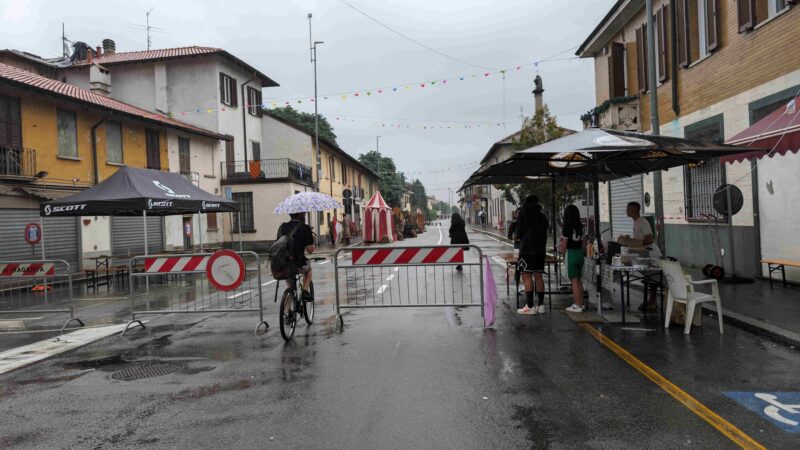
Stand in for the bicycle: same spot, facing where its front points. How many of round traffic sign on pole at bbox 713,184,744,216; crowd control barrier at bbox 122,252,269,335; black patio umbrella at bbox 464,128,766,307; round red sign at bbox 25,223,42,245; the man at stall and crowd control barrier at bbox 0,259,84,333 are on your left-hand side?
3

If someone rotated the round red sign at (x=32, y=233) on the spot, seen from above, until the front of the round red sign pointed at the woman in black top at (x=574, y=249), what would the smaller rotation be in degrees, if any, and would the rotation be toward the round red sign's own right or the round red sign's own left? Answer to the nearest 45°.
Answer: approximately 45° to the round red sign's own left

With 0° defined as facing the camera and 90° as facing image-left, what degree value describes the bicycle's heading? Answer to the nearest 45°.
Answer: approximately 225°

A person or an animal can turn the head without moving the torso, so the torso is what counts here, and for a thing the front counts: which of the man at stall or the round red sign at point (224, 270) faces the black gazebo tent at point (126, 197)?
the man at stall

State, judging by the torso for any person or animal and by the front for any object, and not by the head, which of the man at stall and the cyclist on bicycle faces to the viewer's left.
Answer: the man at stall

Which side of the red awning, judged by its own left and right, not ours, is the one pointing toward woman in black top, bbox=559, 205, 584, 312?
front

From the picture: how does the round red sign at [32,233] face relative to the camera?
toward the camera

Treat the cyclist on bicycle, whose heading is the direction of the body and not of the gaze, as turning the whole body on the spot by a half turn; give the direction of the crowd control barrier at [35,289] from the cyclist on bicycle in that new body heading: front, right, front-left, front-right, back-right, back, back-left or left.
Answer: right

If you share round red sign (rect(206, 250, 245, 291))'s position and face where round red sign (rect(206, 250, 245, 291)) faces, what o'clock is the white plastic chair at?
The white plastic chair is roughly at 10 o'clock from the round red sign.

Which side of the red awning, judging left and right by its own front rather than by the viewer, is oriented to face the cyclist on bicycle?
front

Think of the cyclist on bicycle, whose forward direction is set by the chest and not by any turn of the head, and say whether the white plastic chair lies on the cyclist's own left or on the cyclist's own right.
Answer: on the cyclist's own right

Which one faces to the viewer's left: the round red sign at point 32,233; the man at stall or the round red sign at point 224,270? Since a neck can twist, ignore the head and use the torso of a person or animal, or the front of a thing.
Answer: the man at stall

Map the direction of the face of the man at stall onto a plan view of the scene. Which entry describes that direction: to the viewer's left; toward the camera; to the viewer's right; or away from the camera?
to the viewer's left

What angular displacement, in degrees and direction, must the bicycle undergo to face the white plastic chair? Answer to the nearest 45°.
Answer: approximately 45° to its right

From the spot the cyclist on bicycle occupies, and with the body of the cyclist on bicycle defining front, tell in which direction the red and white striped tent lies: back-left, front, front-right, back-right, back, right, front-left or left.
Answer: front-left

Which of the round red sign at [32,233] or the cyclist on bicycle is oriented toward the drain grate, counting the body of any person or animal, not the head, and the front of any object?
the round red sign

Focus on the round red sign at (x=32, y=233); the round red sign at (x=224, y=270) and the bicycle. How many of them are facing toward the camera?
2

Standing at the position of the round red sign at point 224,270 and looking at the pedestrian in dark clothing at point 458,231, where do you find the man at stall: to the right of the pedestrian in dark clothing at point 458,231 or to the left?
right

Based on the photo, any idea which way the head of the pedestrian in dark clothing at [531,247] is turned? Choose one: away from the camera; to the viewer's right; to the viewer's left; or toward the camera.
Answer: away from the camera

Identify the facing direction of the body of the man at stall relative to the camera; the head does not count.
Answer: to the viewer's left
